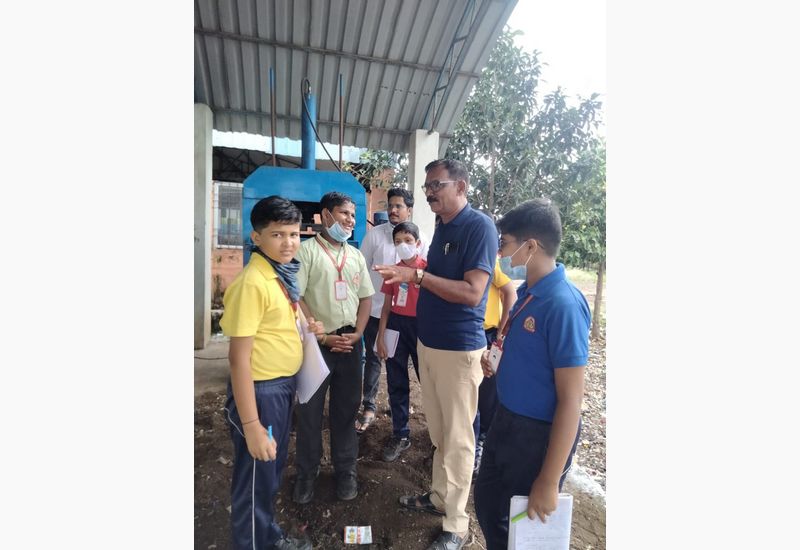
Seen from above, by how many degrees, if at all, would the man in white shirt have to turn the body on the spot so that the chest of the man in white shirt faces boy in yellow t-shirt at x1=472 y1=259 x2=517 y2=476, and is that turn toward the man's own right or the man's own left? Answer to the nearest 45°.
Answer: approximately 45° to the man's own left

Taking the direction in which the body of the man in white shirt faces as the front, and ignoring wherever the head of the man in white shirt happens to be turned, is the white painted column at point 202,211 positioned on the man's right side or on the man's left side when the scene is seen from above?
on the man's right side

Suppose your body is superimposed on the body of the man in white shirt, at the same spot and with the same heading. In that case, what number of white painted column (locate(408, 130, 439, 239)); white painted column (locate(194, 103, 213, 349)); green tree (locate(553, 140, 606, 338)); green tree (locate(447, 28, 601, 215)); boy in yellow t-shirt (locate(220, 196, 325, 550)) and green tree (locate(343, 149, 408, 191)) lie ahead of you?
1

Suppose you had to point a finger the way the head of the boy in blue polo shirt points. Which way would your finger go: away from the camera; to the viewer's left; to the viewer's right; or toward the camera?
to the viewer's left

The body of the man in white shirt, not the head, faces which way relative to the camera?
toward the camera

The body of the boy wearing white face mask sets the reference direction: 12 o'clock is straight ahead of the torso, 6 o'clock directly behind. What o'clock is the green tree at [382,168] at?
The green tree is roughly at 6 o'clock from the boy wearing white face mask.

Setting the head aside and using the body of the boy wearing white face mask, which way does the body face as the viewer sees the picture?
toward the camera

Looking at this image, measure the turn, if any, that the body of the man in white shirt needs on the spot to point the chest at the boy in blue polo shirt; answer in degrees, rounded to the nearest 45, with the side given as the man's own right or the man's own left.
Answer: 0° — they already face them

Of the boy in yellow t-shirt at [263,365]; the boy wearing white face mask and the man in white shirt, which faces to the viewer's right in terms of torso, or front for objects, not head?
the boy in yellow t-shirt

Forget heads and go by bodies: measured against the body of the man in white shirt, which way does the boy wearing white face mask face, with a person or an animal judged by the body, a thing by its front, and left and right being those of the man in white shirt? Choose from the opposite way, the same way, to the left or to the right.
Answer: the same way

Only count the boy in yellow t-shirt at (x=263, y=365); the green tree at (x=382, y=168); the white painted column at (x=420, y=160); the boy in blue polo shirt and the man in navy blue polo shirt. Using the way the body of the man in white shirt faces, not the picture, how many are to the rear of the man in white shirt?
2
